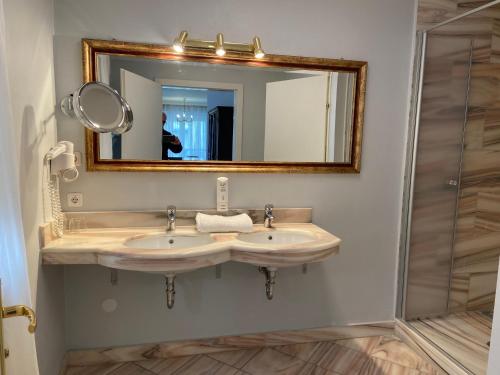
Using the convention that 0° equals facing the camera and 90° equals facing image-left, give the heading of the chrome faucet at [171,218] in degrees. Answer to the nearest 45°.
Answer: approximately 0°

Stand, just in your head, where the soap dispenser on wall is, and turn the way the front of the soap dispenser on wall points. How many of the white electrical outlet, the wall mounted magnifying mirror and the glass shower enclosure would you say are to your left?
1

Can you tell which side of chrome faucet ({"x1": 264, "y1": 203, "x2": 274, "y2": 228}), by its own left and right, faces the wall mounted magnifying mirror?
right

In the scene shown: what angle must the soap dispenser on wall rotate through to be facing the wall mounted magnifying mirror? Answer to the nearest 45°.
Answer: approximately 90° to its right
